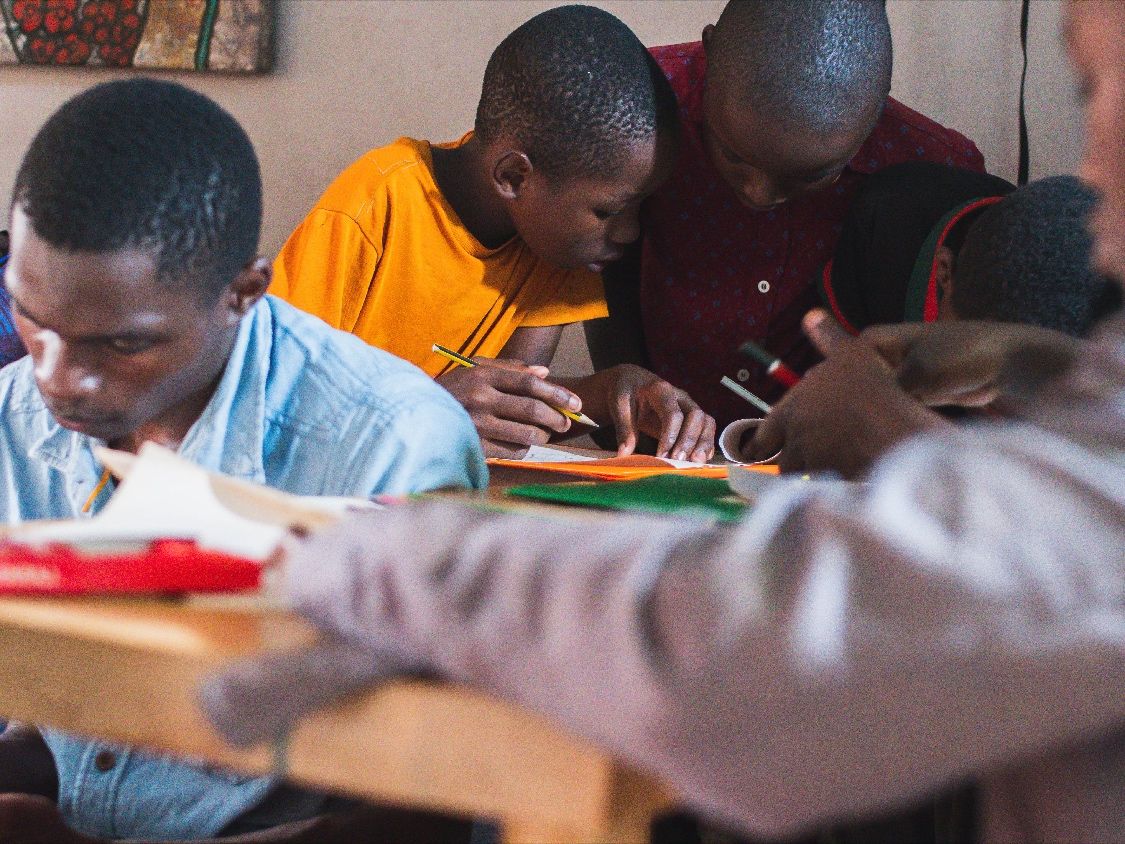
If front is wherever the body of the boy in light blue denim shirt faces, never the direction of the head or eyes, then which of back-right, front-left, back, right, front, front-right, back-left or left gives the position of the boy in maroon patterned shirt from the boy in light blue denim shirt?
back

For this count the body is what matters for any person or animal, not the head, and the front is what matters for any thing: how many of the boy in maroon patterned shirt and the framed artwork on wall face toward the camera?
2
